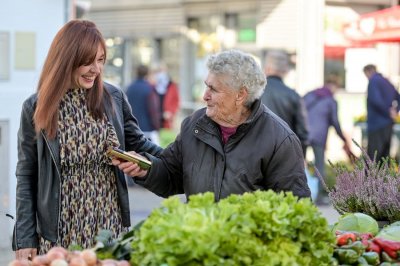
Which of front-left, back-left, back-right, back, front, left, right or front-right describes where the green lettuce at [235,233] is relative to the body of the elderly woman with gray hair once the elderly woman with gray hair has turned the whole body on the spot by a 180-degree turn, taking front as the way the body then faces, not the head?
back-right

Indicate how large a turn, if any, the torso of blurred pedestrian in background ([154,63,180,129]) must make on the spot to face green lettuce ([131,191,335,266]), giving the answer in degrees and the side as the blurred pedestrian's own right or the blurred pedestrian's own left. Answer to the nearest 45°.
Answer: approximately 45° to the blurred pedestrian's own left

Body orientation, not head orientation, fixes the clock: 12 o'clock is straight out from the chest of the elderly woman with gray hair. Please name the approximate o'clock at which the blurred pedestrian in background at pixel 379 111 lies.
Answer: The blurred pedestrian in background is roughly at 5 o'clock from the elderly woman with gray hair.

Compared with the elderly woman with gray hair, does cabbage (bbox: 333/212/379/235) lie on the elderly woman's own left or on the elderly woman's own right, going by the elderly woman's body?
on the elderly woman's own left

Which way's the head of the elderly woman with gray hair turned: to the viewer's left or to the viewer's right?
to the viewer's left

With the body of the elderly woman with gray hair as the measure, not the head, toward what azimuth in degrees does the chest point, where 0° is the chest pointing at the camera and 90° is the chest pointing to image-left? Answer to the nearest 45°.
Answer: approximately 45°

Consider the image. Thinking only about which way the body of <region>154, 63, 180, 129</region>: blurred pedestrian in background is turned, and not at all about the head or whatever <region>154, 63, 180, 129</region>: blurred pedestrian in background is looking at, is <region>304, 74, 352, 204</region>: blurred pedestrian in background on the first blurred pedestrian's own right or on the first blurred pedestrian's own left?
on the first blurred pedestrian's own left

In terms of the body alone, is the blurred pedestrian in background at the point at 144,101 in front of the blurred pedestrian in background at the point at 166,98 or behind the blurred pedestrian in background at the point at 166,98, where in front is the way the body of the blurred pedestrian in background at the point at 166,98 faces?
in front
